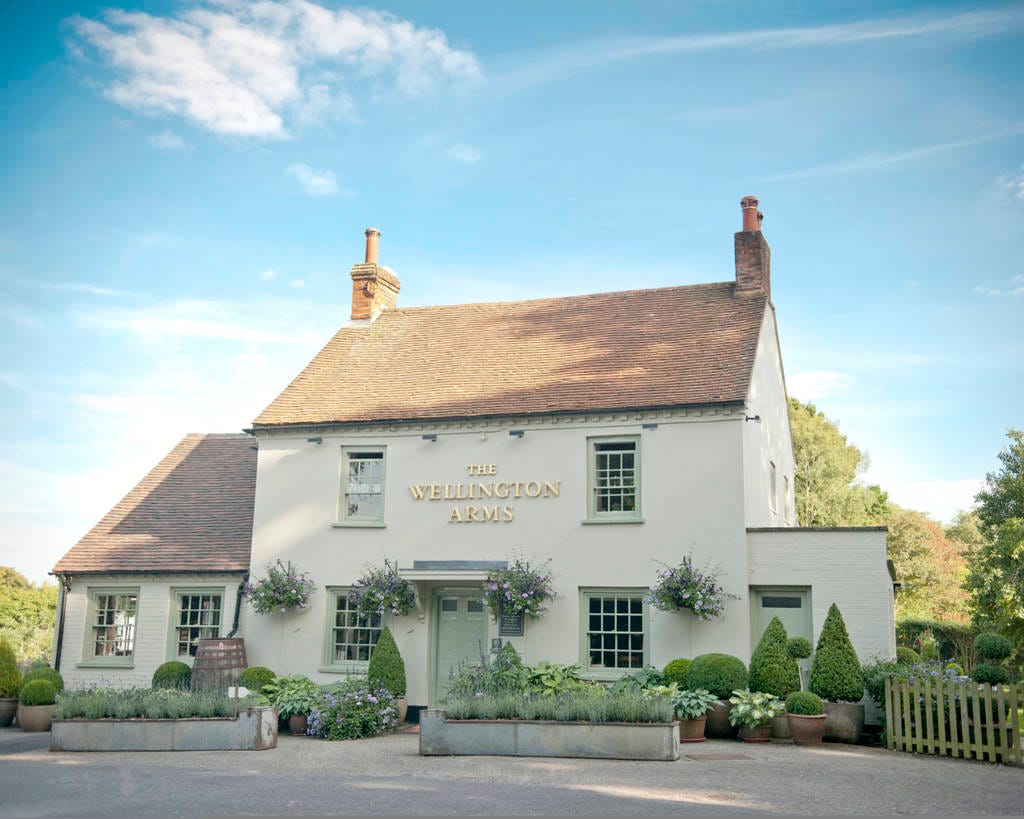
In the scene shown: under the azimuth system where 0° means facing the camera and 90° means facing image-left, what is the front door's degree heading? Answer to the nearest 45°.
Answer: approximately 0°

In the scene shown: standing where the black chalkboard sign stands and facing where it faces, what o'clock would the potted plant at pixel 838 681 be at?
The potted plant is roughly at 10 o'clock from the black chalkboard sign.

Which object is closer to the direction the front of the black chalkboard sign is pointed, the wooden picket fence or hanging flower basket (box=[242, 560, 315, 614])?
the wooden picket fence

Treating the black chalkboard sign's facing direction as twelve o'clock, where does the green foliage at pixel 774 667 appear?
The green foliage is roughly at 10 o'clock from the black chalkboard sign.

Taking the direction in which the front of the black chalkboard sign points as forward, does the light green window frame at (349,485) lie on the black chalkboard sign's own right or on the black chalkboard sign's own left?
on the black chalkboard sign's own right

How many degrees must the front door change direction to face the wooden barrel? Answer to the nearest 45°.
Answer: approximately 90° to its right

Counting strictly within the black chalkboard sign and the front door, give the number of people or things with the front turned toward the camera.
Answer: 2

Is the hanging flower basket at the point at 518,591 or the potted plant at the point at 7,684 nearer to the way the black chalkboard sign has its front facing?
the hanging flower basket
